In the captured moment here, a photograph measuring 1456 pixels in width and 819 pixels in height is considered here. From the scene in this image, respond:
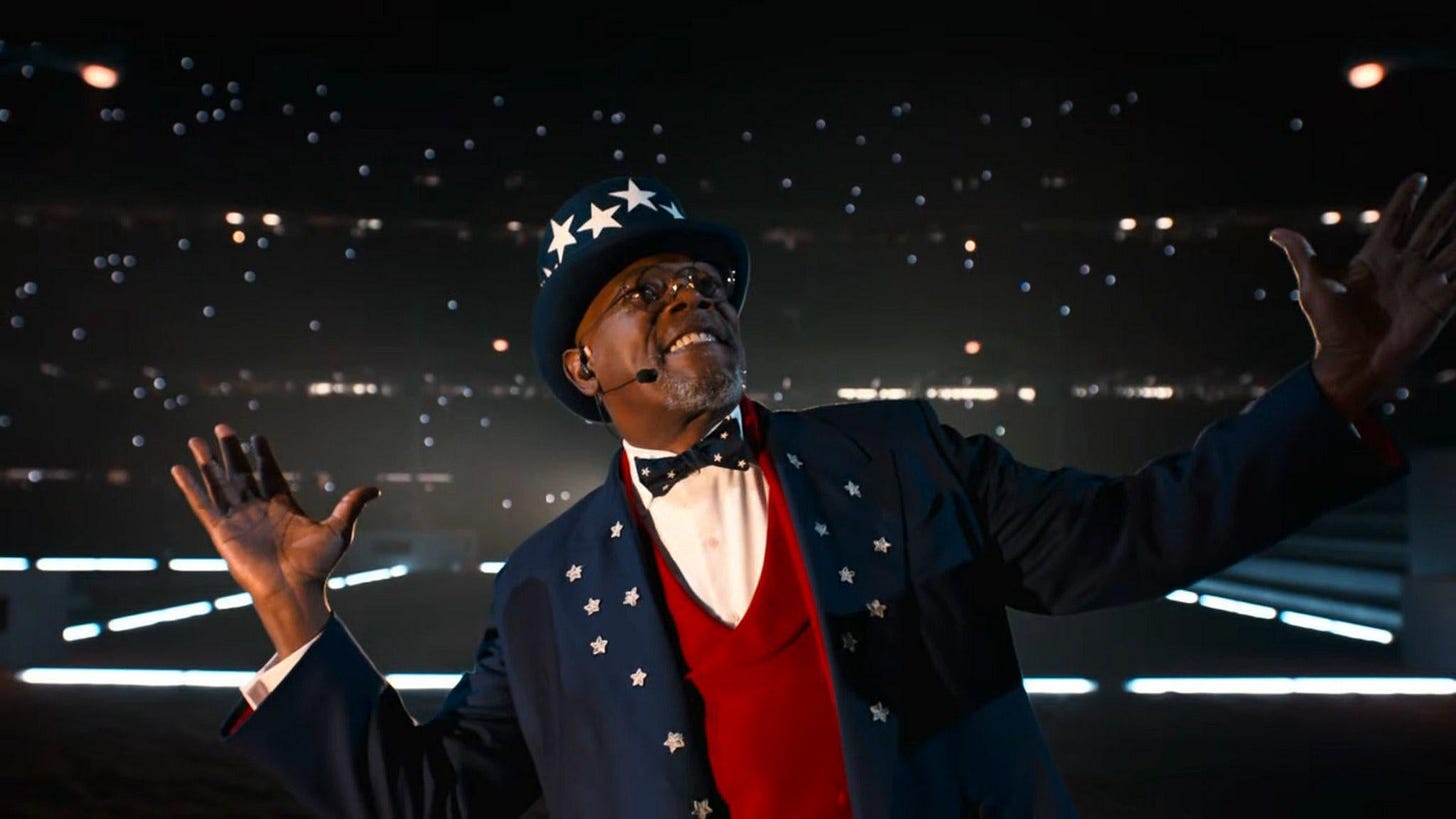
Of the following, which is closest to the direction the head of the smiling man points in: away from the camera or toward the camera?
toward the camera

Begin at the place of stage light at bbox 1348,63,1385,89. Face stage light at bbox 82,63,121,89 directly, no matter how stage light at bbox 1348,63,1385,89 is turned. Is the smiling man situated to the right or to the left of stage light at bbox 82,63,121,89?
left

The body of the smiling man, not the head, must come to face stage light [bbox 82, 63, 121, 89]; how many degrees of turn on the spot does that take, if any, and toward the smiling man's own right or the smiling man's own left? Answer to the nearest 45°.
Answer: approximately 135° to the smiling man's own right

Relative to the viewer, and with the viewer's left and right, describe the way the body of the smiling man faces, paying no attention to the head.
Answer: facing the viewer

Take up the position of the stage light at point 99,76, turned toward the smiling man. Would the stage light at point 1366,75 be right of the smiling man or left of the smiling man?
left

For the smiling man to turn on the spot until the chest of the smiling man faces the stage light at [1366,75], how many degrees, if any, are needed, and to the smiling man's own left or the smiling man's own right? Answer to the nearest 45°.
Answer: approximately 135° to the smiling man's own left
